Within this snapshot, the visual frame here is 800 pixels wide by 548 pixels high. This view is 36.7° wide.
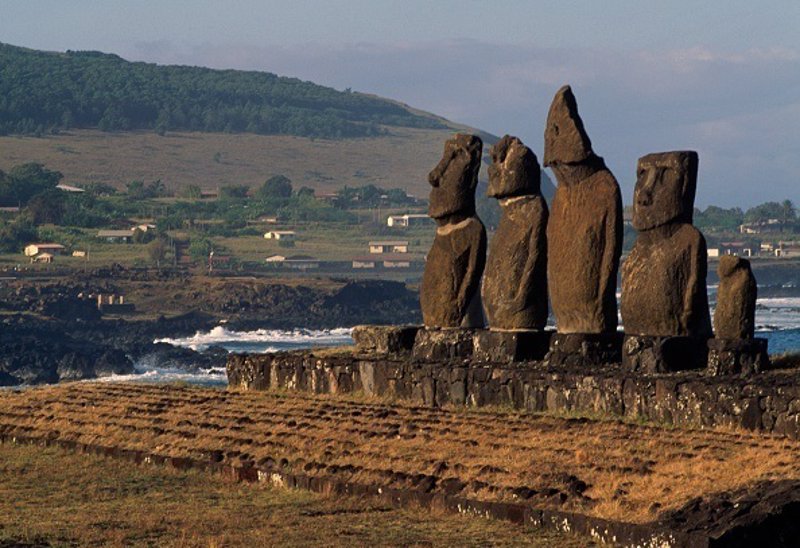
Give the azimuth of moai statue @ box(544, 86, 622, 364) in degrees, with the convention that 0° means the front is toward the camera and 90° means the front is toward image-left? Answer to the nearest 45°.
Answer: approximately 45°

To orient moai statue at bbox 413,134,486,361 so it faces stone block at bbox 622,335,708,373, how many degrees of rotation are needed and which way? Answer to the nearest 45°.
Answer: approximately 90° to its left

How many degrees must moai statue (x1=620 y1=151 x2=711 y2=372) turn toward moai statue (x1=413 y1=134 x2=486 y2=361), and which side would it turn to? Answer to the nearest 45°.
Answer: approximately 90° to its right

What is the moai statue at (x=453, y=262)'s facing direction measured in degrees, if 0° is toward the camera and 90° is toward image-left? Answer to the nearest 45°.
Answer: approximately 45°

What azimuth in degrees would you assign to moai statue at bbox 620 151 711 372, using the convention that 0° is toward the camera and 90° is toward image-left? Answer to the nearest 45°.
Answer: approximately 45°
